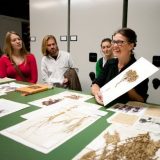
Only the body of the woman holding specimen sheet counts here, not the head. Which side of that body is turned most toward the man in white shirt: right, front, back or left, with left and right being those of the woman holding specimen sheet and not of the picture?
right

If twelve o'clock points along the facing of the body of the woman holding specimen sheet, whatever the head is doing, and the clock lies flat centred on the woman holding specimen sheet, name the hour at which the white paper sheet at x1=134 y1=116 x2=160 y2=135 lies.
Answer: The white paper sheet is roughly at 10 o'clock from the woman holding specimen sheet.

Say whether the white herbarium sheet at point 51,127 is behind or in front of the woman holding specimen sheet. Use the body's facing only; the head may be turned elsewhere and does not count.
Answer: in front

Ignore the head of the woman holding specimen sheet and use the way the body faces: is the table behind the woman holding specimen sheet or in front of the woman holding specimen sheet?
in front

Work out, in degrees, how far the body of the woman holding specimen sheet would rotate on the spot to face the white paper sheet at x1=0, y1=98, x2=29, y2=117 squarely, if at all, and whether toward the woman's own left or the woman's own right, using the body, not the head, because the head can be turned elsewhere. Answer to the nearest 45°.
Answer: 0° — they already face it

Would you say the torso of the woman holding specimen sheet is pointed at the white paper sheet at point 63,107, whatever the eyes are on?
yes

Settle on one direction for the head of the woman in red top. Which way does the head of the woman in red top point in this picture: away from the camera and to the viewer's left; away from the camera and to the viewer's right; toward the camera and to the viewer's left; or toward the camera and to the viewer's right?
toward the camera and to the viewer's right

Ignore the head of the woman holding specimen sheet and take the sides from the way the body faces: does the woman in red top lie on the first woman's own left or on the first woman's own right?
on the first woman's own right

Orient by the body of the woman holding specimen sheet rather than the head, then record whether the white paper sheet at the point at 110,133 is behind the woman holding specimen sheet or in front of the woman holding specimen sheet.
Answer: in front

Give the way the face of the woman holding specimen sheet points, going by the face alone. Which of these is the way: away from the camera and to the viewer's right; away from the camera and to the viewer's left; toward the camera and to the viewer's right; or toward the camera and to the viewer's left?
toward the camera and to the viewer's left

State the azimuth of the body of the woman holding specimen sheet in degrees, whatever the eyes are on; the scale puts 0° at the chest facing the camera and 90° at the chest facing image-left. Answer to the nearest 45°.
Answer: approximately 45°
